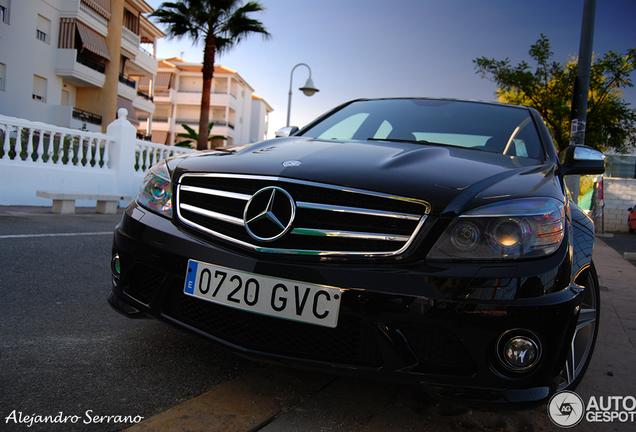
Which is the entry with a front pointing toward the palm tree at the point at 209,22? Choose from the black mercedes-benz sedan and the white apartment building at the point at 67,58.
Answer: the white apartment building

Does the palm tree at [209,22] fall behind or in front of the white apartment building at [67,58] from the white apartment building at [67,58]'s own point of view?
in front

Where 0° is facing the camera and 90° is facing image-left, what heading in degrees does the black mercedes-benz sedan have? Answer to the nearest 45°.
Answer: approximately 45°

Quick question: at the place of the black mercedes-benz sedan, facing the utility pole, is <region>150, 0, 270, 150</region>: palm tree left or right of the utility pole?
left

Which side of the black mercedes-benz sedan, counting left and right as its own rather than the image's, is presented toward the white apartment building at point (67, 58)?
right

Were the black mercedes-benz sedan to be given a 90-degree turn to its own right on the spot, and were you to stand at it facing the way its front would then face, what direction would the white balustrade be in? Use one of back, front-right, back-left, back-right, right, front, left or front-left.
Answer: front

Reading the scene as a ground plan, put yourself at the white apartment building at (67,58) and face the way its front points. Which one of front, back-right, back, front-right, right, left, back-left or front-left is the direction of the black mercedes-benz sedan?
front-right

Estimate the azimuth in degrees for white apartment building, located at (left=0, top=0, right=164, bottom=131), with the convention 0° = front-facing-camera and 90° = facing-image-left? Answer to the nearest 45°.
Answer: approximately 315°

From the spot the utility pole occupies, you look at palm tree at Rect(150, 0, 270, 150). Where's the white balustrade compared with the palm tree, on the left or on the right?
left

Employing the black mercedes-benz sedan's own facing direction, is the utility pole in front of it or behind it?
behind

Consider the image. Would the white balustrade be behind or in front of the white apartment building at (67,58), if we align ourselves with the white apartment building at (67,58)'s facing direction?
in front
